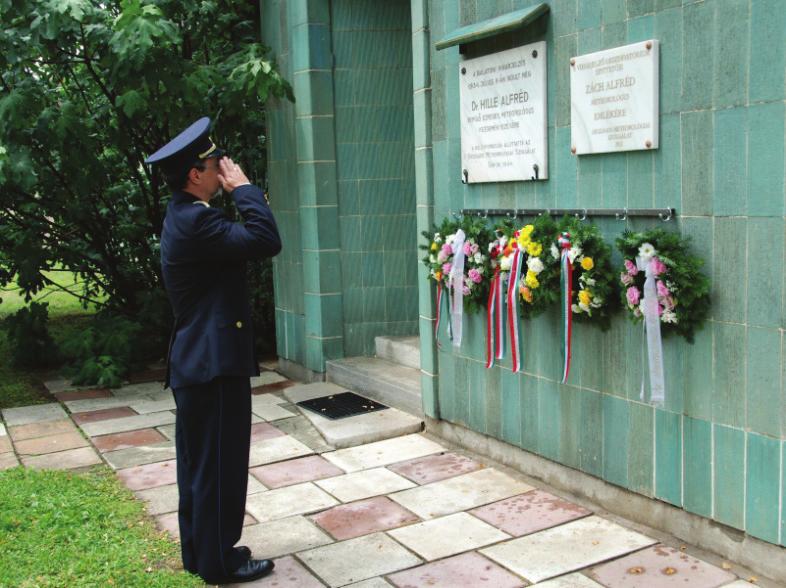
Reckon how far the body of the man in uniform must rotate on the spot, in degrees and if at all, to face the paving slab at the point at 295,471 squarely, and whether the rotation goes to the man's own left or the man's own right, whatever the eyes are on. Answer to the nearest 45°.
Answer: approximately 90° to the man's own left

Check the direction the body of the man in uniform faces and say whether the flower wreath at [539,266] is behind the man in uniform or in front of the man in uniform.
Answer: in front

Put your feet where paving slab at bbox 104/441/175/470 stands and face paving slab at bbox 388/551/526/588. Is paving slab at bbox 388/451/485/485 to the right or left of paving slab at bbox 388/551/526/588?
left

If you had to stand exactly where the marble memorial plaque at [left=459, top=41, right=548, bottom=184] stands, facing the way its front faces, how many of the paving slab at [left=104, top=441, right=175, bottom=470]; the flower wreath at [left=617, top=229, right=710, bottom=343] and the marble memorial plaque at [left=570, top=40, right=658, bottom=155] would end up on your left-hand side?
2

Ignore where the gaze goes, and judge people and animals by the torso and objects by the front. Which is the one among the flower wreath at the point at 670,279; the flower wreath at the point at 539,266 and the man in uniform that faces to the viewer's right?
the man in uniform

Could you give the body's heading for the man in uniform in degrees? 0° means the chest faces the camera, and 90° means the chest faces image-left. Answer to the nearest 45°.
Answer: approximately 270°

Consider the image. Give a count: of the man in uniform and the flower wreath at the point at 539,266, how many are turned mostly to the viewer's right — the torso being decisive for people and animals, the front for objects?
1

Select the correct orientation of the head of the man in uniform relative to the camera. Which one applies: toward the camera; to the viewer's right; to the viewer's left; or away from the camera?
to the viewer's right

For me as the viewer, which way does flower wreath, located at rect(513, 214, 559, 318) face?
facing the viewer and to the left of the viewer

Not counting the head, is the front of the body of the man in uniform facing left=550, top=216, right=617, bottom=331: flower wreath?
yes

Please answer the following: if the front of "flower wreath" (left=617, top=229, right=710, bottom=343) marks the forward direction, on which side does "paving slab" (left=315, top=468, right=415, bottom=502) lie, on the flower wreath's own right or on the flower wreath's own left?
on the flower wreath's own right
